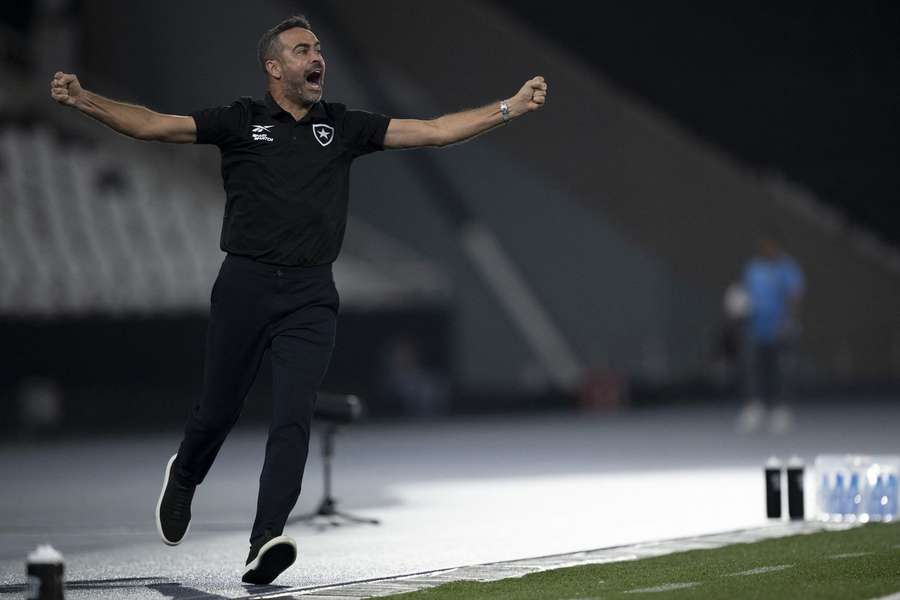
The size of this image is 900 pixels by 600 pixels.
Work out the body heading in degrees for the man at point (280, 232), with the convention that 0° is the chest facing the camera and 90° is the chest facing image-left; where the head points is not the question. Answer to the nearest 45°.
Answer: approximately 0°
